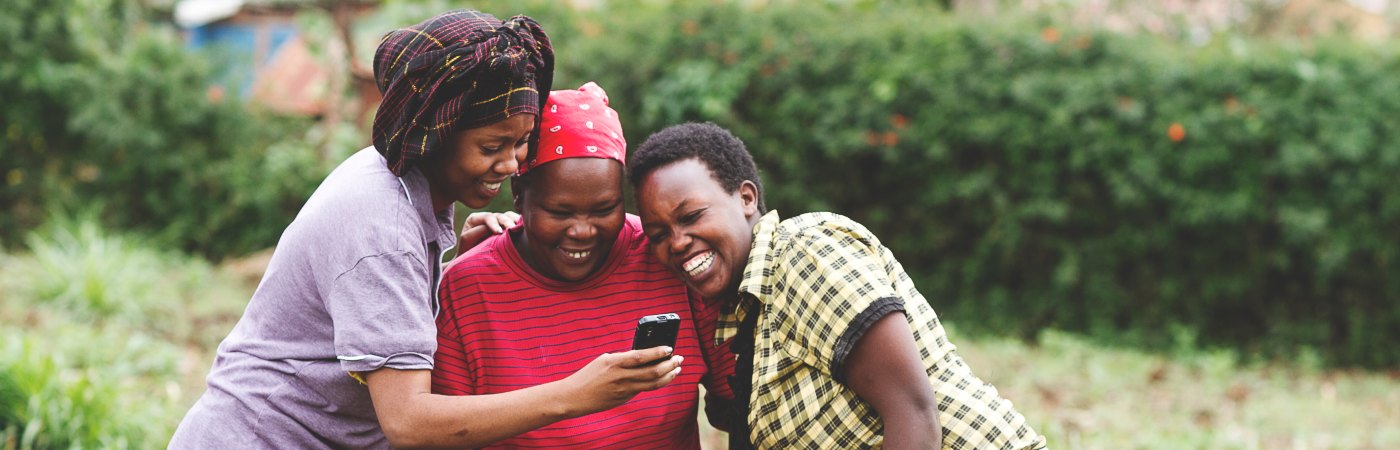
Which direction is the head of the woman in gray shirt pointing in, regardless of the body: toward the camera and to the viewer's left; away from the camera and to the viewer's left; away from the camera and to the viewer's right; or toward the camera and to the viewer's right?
toward the camera and to the viewer's right

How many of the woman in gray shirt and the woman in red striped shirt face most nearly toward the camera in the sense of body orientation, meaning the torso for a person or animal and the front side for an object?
1

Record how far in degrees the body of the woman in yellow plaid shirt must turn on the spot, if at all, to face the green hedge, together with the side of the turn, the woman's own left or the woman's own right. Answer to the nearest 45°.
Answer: approximately 135° to the woman's own right

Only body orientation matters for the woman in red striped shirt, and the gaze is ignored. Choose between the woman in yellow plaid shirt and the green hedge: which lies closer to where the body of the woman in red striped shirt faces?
the woman in yellow plaid shirt

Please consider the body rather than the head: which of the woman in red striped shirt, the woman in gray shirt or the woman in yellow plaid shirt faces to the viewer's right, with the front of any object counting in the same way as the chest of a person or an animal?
the woman in gray shirt

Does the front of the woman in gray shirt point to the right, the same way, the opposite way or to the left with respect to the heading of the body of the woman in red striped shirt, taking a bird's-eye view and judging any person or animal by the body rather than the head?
to the left

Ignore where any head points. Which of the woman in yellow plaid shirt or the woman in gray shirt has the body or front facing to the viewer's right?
the woman in gray shirt

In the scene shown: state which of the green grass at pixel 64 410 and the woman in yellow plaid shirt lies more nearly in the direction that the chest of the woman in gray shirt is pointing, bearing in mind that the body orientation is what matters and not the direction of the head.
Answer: the woman in yellow plaid shirt

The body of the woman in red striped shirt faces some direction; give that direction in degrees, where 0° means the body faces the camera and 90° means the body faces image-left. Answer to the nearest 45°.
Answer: approximately 0°

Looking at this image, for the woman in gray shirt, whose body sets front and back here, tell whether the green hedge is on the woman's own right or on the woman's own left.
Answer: on the woman's own left

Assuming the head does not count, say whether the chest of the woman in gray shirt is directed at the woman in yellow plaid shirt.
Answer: yes

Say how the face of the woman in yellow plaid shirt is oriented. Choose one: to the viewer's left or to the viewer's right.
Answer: to the viewer's left

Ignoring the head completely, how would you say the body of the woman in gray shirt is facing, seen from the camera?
to the viewer's right
